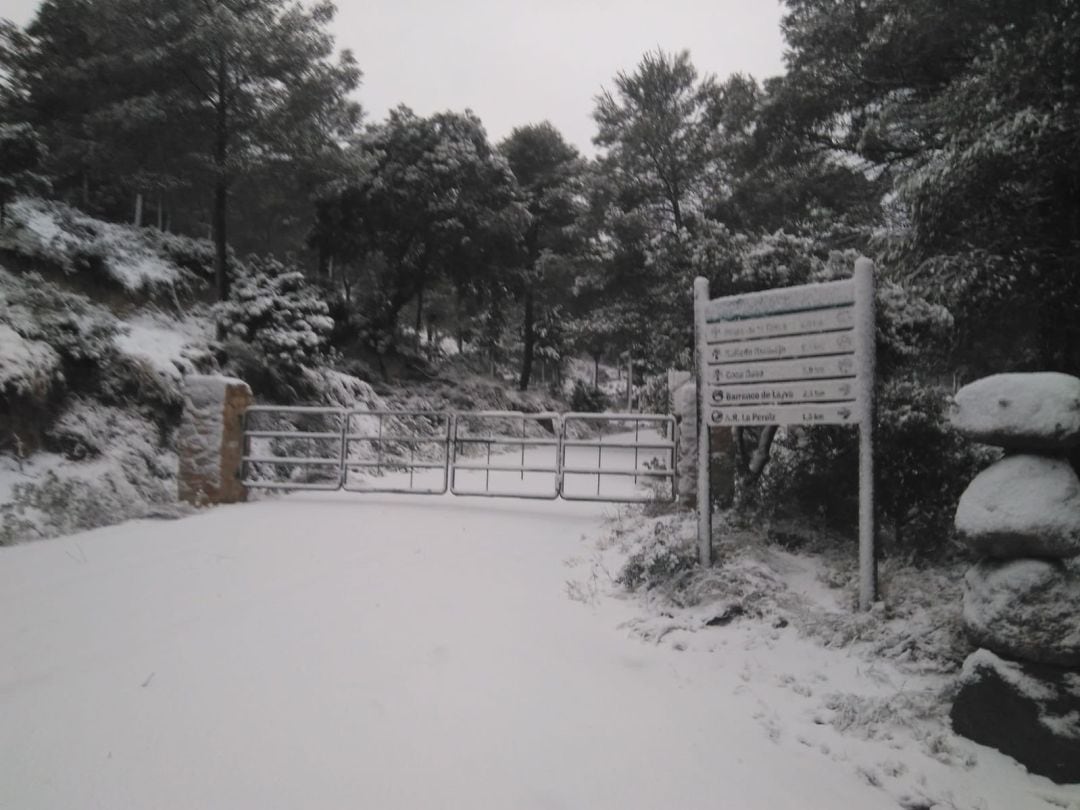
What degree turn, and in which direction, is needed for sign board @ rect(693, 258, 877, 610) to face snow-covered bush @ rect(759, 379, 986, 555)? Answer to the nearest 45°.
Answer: approximately 180°

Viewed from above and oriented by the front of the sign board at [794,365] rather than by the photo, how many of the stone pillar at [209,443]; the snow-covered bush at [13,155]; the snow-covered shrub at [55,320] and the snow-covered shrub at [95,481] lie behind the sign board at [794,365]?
0

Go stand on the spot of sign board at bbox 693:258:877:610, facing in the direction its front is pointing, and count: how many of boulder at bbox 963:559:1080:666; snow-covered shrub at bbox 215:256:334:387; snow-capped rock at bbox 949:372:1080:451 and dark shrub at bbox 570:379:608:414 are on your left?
2

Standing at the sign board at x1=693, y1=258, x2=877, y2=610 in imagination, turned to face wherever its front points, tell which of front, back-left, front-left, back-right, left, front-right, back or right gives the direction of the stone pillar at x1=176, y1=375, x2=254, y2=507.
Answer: front-right

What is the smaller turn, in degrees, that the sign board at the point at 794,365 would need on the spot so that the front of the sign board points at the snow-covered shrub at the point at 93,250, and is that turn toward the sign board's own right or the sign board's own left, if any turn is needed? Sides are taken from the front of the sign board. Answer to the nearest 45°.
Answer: approximately 45° to the sign board's own right

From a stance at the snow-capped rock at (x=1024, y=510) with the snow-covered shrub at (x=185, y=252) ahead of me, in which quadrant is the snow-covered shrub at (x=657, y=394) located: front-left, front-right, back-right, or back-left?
front-right

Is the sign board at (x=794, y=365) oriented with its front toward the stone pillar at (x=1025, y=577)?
no

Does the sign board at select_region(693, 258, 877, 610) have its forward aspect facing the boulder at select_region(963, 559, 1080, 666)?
no

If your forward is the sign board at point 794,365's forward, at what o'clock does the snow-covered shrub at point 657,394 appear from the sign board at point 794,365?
The snow-covered shrub is roughly at 4 o'clock from the sign board.

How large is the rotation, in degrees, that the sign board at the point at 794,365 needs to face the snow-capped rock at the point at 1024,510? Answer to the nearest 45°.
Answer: approximately 90° to its left

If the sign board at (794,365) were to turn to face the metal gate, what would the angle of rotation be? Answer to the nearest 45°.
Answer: approximately 90° to its right

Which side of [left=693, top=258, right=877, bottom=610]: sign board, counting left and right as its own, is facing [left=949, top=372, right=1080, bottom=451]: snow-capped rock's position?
left

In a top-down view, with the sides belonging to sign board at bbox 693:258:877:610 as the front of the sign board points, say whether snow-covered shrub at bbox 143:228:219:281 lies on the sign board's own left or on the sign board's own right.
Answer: on the sign board's own right

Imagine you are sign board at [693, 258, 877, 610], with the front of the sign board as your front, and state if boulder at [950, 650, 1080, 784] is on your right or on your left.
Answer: on your left

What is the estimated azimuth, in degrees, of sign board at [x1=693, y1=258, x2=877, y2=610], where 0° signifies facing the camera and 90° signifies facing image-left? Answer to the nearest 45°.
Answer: approximately 45°
